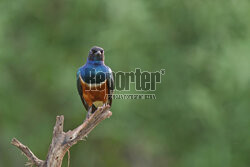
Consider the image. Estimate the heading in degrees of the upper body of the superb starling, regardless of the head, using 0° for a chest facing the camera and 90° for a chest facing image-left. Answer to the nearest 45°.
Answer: approximately 0°
